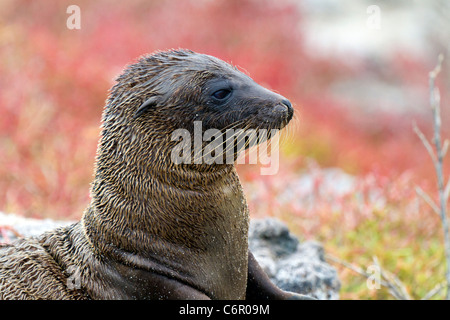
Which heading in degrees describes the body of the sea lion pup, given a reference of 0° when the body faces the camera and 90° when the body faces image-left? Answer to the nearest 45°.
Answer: approximately 270°

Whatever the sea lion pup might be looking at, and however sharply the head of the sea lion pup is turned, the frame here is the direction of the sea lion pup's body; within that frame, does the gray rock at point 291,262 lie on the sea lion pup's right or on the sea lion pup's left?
on the sea lion pup's left
